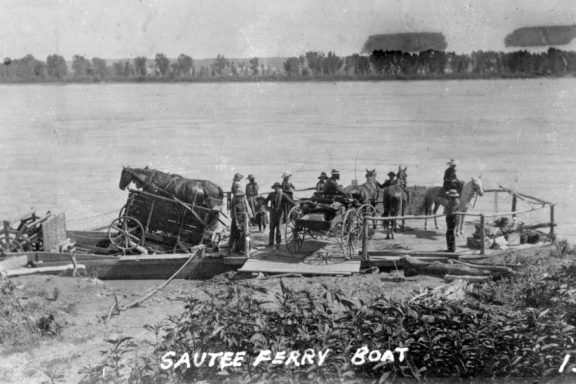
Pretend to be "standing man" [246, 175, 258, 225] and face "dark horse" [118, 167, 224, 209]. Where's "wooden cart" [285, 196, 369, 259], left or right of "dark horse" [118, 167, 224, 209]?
left

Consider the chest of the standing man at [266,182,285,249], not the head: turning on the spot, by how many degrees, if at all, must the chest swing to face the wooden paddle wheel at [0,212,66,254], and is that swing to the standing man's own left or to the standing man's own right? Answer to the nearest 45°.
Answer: approximately 90° to the standing man's own right

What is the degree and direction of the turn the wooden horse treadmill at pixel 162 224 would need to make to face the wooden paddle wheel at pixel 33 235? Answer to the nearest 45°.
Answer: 0° — it already faces it

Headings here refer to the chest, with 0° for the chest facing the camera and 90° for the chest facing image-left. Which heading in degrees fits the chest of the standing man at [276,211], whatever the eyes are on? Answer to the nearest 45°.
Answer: approximately 0°

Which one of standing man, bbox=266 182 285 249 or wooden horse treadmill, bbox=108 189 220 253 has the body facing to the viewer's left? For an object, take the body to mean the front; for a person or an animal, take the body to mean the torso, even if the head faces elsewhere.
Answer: the wooden horse treadmill

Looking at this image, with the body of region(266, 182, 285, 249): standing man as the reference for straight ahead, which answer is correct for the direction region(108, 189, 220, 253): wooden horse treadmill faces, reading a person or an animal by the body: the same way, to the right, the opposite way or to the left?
to the right

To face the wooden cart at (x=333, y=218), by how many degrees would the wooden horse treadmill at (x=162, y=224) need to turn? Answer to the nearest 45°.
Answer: approximately 135° to its left

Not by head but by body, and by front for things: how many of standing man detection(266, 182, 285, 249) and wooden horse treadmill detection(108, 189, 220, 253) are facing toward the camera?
1

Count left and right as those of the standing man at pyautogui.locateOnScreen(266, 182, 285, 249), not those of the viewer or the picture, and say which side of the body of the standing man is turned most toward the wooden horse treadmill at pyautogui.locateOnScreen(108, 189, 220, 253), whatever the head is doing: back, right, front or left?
right

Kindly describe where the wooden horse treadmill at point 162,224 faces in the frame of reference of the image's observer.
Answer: facing to the left of the viewer
